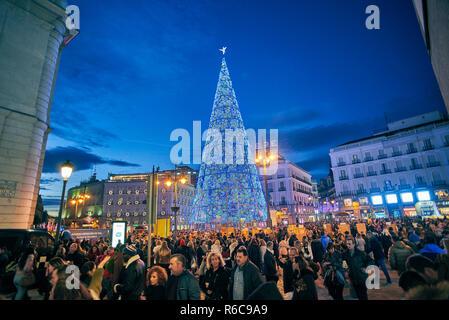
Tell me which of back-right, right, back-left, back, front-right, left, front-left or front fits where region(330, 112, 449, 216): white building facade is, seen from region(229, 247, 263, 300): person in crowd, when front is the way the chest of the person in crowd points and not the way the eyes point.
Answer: back

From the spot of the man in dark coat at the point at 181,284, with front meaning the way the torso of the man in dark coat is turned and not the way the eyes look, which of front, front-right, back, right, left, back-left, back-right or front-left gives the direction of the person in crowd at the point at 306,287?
back-left

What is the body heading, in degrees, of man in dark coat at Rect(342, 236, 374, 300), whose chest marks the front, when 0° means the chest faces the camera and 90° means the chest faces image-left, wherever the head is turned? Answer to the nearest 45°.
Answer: approximately 45°

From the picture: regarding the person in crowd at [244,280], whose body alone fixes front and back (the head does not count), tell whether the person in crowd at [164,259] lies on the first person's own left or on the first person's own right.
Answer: on the first person's own right
